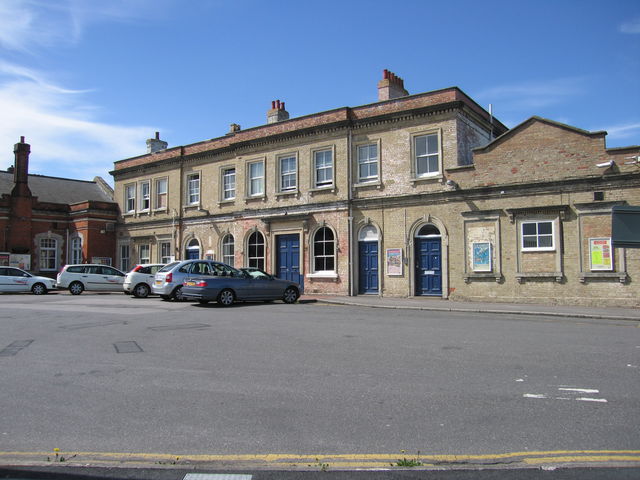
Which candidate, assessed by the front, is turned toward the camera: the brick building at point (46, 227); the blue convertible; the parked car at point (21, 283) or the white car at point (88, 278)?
the brick building

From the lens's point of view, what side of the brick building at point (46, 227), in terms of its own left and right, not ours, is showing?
front

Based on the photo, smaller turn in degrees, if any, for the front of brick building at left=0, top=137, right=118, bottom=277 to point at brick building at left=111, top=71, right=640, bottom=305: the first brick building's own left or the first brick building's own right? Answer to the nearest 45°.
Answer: approximately 45° to the first brick building's own left

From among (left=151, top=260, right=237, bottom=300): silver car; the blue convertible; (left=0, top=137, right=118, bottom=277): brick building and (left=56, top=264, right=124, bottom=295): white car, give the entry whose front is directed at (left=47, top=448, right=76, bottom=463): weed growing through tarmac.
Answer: the brick building

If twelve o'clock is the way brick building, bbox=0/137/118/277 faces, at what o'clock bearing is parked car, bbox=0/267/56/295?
The parked car is roughly at 12 o'clock from the brick building.

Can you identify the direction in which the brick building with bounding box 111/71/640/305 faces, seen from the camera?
facing the viewer and to the left of the viewer

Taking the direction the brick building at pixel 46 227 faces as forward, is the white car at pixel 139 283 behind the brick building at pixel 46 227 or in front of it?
in front

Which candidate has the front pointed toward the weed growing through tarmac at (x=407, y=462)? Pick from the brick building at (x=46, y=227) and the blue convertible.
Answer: the brick building
